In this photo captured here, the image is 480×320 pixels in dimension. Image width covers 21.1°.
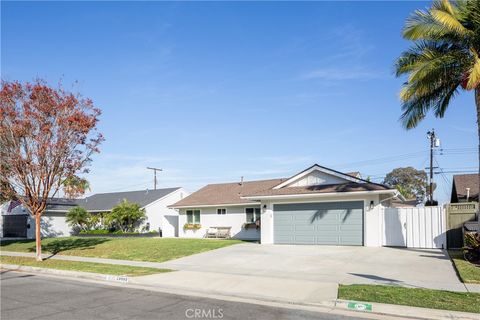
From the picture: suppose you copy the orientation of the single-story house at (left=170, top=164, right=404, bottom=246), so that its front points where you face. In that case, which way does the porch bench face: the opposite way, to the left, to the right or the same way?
the same way

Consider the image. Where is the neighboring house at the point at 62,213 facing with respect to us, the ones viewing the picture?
facing the viewer

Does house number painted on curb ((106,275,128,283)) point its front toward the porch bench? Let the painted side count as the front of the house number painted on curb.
no

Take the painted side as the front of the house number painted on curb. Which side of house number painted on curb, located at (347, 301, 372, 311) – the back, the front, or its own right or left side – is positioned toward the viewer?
front

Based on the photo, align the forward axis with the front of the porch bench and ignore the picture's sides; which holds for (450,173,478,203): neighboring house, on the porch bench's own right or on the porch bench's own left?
on the porch bench's own left

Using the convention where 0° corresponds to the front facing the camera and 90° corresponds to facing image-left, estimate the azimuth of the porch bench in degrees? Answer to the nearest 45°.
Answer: approximately 0°

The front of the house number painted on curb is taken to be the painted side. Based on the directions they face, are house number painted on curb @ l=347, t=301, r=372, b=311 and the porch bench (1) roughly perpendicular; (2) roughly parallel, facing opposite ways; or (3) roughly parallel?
roughly parallel

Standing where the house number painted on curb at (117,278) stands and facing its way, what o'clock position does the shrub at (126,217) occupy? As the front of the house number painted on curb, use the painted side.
The shrub is roughly at 6 o'clock from the house number painted on curb.

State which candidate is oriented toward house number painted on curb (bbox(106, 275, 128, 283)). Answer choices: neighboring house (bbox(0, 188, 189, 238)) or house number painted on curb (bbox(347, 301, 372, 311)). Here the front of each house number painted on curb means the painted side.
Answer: the neighboring house

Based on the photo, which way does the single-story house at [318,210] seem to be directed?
toward the camera

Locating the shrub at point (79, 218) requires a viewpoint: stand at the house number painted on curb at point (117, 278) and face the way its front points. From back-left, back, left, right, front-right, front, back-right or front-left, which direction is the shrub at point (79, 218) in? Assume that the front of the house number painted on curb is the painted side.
back

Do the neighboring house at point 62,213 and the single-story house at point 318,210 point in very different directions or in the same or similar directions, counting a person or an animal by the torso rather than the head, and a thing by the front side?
same or similar directions
